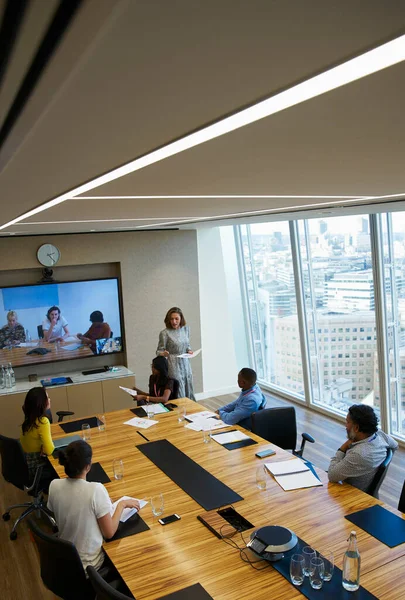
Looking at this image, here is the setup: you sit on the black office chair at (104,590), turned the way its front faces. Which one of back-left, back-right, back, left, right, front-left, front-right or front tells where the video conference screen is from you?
front-left

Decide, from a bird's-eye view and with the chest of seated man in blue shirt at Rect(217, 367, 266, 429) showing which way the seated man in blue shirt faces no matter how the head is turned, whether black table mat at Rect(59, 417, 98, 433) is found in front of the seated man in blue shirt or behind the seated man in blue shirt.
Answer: in front

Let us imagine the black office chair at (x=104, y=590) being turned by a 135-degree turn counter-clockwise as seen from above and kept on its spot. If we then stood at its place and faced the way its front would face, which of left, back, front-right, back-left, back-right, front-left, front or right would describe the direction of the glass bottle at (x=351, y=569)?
back

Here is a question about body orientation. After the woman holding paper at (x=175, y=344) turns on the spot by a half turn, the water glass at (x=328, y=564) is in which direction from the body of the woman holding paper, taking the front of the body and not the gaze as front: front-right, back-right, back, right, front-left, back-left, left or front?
back

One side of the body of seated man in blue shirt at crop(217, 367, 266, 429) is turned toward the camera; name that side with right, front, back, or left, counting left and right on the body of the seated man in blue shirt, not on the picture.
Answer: left

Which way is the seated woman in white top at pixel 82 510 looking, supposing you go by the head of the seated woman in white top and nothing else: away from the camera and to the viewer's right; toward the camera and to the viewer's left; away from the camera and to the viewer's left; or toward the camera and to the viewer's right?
away from the camera and to the viewer's right

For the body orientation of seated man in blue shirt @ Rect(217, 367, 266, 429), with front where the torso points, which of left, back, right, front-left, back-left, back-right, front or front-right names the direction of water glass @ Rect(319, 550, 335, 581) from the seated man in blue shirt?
left

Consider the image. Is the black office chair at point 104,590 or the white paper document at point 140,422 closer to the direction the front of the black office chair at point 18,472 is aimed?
the white paper document

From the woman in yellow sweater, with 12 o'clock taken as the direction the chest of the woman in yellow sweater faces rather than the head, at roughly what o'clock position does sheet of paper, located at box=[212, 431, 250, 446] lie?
The sheet of paper is roughly at 2 o'clock from the woman in yellow sweater.

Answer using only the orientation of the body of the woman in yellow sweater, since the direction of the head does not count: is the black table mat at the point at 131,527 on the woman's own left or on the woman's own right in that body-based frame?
on the woman's own right

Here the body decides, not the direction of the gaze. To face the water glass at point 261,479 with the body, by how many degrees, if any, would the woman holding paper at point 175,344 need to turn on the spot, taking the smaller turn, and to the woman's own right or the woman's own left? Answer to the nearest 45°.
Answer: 0° — they already face it

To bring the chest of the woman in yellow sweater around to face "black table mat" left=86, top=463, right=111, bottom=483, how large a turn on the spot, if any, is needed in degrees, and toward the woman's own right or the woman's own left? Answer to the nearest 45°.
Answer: approximately 90° to the woman's own right

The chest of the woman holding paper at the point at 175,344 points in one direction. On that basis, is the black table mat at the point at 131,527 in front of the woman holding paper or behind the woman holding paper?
in front

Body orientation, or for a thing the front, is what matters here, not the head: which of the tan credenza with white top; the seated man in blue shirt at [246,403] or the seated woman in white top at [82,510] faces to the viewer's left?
the seated man in blue shirt

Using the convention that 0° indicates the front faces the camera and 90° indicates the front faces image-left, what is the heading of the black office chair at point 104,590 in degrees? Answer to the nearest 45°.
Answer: approximately 225°

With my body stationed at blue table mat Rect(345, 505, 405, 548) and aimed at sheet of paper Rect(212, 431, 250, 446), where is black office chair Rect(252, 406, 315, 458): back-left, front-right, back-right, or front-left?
front-right
